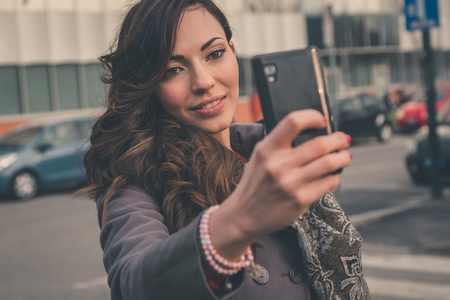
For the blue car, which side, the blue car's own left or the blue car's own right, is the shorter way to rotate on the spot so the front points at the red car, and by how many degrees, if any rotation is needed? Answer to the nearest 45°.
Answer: approximately 180°

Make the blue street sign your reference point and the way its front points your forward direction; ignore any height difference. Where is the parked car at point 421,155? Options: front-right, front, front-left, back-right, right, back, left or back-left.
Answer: back

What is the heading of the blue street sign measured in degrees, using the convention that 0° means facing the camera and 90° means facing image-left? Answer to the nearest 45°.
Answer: approximately 0°

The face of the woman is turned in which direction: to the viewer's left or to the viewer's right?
to the viewer's right

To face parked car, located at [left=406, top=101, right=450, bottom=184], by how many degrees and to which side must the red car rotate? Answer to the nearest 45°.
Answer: approximately 45° to its left

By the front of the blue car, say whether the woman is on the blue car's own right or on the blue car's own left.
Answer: on the blue car's own left

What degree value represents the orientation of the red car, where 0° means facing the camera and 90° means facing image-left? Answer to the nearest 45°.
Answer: approximately 45°

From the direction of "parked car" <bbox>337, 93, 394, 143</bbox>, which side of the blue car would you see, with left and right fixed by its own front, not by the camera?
back
